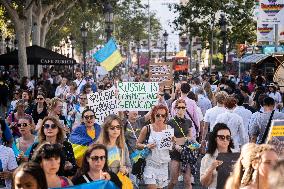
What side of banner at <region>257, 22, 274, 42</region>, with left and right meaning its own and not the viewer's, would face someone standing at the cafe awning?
right

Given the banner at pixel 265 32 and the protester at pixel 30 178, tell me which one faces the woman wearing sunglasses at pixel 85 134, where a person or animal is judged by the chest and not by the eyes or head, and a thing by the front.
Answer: the banner

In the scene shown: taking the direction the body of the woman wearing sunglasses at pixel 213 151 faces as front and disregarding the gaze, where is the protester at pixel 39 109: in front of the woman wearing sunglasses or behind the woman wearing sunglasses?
behind

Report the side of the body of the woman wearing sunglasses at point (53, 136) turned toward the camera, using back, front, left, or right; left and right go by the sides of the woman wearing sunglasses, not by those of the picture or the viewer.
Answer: front

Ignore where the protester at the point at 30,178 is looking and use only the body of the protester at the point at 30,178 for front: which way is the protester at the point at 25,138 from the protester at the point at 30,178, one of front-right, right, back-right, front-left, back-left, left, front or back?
back-right

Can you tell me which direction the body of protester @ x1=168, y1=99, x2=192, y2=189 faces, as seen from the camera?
toward the camera

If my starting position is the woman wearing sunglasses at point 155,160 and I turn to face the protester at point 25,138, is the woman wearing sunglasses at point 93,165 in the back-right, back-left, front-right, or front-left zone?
front-left

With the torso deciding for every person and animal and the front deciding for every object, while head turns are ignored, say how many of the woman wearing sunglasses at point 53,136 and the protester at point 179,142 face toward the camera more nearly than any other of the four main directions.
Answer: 2

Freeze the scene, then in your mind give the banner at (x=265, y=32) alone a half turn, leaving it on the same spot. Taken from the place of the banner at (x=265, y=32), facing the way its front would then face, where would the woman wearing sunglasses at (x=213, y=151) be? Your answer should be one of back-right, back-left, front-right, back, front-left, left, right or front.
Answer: back

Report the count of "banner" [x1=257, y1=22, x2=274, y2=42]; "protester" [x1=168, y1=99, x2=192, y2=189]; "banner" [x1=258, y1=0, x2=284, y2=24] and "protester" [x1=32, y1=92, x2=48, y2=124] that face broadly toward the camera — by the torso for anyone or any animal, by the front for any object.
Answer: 4

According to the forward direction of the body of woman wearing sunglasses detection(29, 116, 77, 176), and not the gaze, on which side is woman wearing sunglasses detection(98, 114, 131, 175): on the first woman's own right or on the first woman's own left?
on the first woman's own left

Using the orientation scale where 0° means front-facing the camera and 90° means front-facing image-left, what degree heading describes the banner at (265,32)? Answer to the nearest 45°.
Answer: approximately 0°
